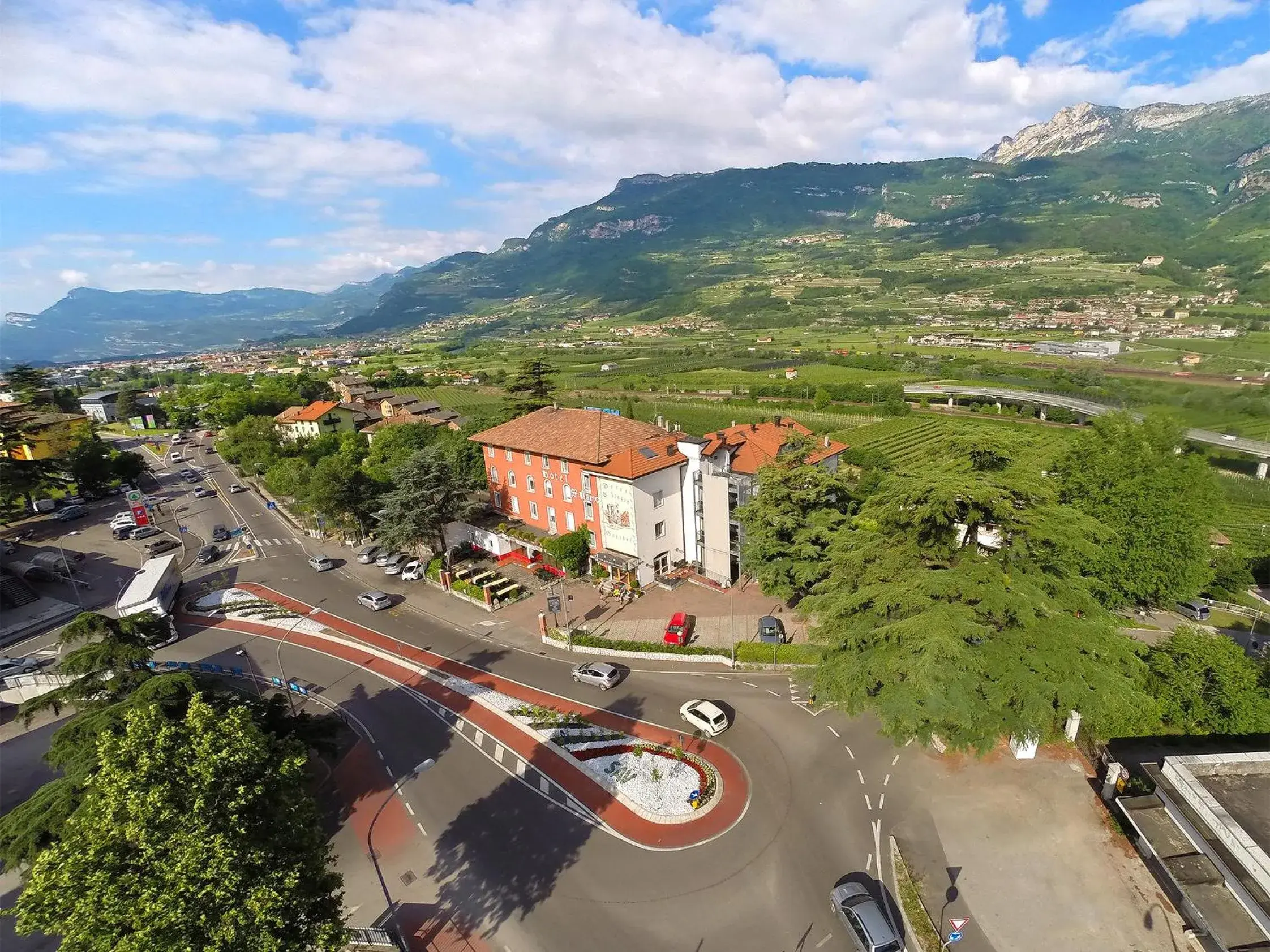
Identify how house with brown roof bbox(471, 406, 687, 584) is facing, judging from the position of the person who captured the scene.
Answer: facing the viewer and to the left of the viewer

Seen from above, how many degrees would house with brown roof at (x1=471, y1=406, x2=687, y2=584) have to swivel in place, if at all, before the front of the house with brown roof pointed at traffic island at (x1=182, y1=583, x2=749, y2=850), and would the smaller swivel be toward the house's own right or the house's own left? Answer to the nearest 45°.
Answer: approximately 45° to the house's own left

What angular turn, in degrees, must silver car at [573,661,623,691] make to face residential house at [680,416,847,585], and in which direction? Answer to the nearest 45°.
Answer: approximately 90° to its right

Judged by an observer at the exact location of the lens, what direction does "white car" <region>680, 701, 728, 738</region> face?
facing away from the viewer and to the left of the viewer

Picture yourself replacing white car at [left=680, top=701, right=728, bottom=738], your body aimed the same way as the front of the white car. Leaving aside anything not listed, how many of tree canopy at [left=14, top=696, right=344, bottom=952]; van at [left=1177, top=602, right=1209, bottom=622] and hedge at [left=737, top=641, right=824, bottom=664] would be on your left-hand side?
1

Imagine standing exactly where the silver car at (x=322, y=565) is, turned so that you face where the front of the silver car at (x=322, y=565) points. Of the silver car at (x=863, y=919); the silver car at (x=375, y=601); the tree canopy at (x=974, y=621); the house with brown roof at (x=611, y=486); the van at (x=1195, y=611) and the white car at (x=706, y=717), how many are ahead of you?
0

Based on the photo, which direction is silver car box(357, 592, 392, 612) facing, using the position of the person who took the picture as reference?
facing away from the viewer and to the left of the viewer

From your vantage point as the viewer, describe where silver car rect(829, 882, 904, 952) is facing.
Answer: facing away from the viewer and to the left of the viewer

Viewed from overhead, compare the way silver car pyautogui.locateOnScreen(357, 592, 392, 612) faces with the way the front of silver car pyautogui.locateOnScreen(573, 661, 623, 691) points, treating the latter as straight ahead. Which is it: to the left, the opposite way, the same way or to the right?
the same way

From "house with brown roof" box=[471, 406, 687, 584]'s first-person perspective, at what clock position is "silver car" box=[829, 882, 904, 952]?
The silver car is roughly at 10 o'clock from the house with brown roof.

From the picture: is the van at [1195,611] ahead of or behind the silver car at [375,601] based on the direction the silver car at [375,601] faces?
behind

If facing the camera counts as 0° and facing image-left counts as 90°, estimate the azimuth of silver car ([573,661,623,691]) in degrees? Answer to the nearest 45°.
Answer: approximately 135°

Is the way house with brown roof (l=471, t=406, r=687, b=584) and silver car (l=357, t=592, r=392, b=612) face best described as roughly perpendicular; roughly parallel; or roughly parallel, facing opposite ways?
roughly perpendicular

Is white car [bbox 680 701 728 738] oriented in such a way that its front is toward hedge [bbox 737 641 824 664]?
no

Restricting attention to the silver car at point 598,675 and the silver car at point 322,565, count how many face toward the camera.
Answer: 0

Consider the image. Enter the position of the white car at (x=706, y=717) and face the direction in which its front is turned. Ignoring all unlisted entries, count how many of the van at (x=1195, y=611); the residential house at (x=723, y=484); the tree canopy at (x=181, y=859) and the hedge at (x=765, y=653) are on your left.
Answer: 1

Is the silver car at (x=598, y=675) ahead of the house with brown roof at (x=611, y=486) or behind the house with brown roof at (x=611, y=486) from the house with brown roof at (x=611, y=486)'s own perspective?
ahead

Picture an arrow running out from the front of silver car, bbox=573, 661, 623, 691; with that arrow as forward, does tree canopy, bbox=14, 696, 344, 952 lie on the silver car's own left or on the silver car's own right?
on the silver car's own left

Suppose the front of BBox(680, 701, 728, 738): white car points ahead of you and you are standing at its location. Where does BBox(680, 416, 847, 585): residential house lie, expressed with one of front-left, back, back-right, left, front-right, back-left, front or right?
front-right
